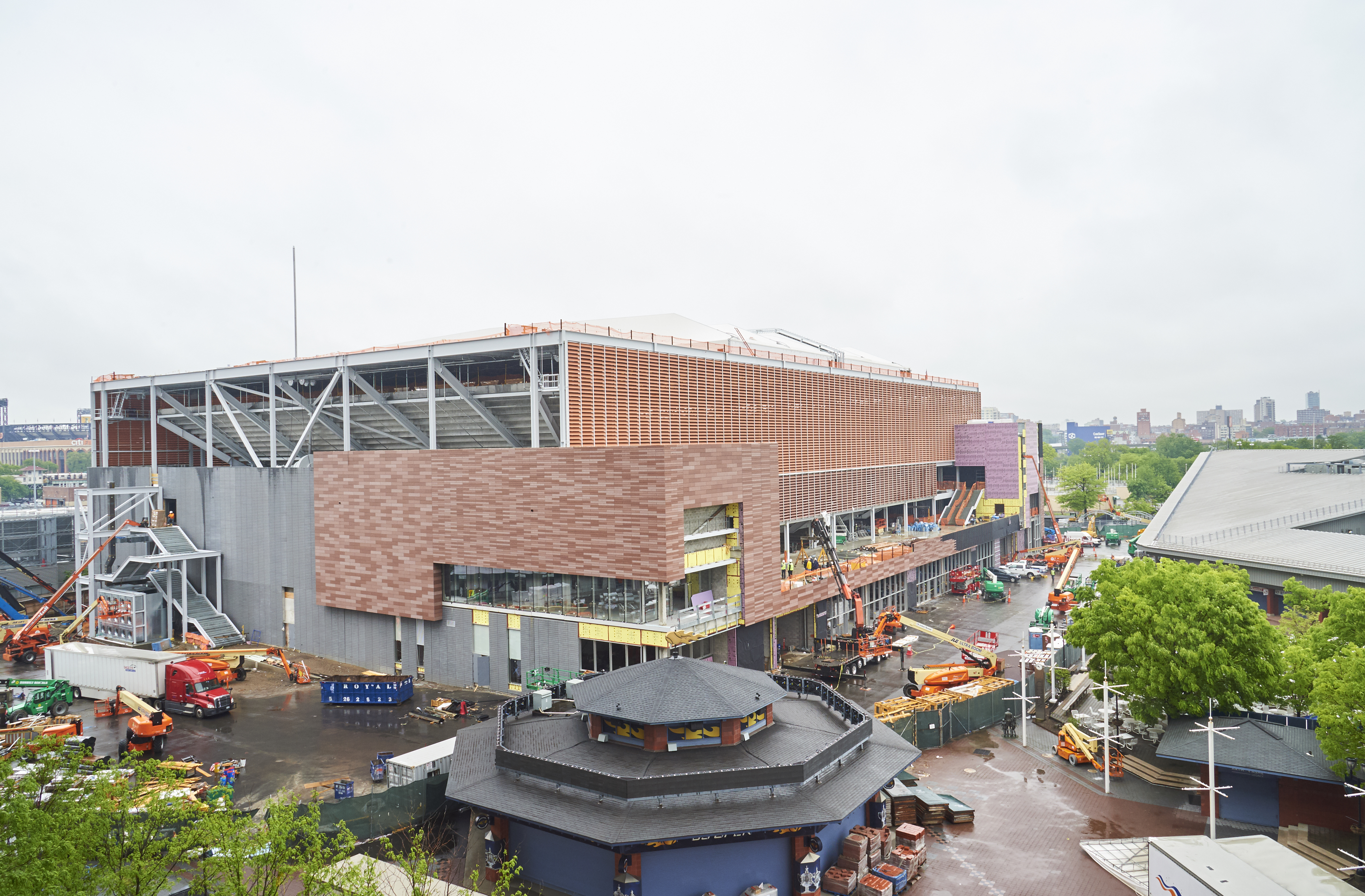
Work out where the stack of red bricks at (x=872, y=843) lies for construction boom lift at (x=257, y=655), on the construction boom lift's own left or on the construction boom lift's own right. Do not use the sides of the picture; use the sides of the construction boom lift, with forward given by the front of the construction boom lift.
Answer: on the construction boom lift's own right

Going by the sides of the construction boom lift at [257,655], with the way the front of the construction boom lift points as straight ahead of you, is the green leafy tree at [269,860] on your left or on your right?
on your right

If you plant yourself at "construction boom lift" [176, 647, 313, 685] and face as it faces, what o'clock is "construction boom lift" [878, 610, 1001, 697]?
"construction boom lift" [878, 610, 1001, 697] is roughly at 1 o'clock from "construction boom lift" [176, 647, 313, 685].

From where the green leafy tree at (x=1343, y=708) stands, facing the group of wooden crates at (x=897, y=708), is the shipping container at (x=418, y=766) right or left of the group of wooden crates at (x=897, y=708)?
left

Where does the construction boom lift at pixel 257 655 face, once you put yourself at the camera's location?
facing to the right of the viewer

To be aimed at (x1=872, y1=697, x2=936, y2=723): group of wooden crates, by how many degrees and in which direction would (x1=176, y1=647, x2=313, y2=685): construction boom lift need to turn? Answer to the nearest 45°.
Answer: approximately 45° to its right
